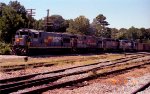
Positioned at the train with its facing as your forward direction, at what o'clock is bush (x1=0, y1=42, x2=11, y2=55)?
The bush is roughly at 1 o'clock from the train.

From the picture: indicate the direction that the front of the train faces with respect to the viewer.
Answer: facing the viewer and to the left of the viewer

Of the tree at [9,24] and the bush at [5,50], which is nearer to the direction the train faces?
the bush

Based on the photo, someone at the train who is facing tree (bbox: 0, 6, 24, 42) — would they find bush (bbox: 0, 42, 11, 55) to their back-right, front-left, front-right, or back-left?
front-left

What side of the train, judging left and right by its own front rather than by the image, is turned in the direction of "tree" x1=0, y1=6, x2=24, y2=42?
front

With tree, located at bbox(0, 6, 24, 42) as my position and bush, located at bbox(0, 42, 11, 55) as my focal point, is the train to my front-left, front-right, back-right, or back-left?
front-left

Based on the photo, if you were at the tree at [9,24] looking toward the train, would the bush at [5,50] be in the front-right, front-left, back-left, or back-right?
front-right

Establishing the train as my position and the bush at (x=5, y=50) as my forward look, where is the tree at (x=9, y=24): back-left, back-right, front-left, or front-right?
front-right
